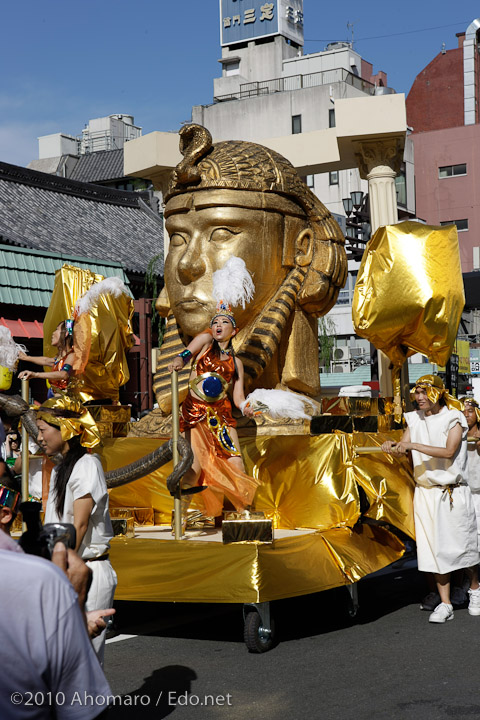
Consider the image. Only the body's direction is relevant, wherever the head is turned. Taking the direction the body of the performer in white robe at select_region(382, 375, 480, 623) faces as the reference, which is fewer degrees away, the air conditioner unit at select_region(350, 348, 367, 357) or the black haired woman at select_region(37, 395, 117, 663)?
the black haired woman

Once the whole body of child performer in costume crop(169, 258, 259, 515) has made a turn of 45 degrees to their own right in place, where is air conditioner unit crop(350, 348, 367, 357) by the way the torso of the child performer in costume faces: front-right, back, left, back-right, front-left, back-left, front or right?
back-right

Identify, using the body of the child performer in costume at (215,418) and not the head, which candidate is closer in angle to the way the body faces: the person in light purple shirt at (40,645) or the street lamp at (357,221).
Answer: the person in light purple shirt

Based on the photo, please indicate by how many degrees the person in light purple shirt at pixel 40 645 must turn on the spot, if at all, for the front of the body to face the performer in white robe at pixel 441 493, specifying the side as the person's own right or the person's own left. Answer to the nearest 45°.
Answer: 0° — they already face them

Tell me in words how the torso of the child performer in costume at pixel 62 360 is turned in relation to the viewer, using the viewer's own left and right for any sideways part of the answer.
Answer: facing to the left of the viewer

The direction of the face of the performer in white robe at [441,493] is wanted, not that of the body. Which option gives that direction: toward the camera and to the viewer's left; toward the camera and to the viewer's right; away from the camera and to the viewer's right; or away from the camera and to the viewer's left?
toward the camera and to the viewer's left

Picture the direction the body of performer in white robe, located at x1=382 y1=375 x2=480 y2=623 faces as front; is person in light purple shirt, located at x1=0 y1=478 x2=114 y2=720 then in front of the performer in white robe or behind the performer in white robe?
in front
